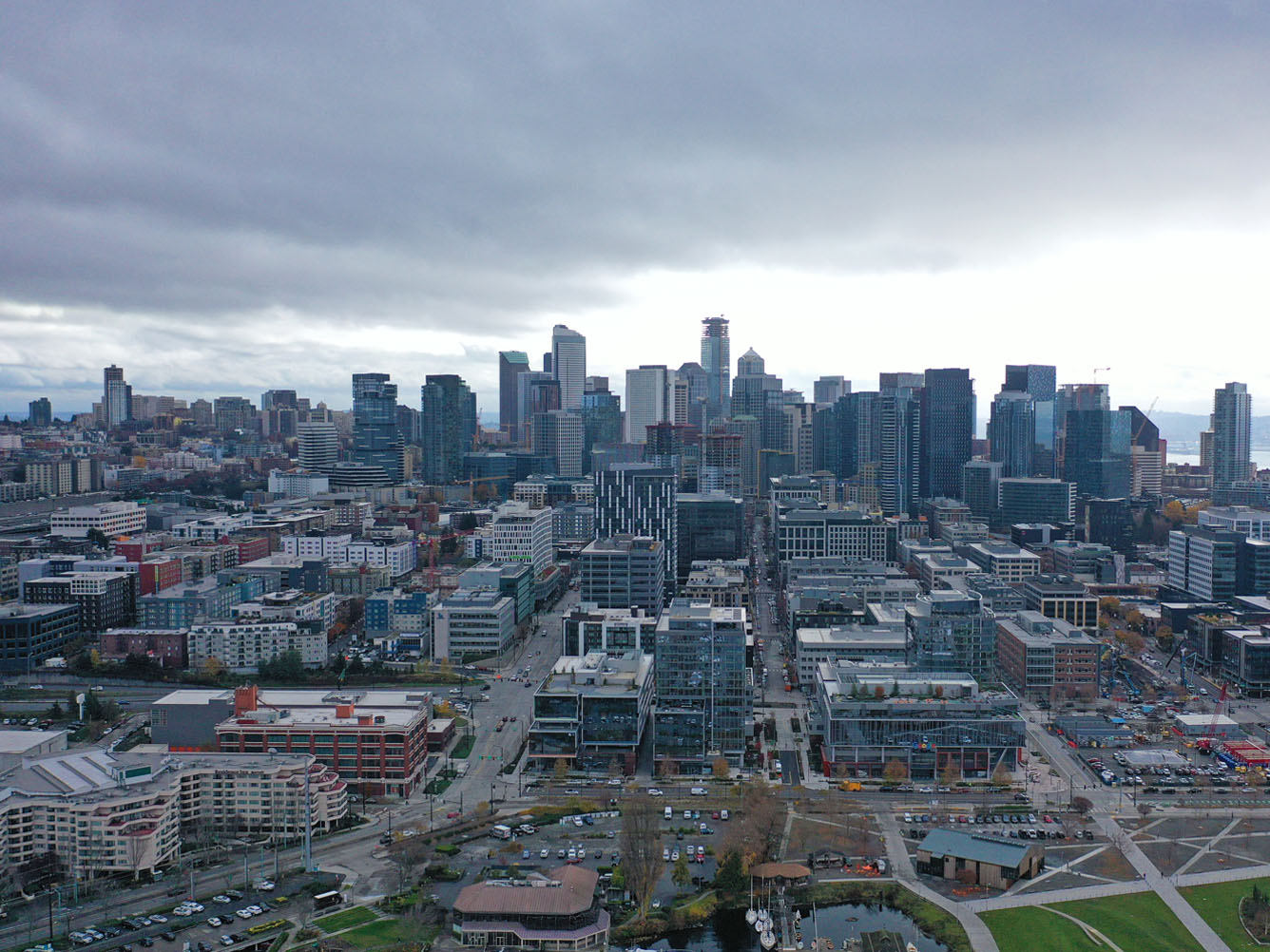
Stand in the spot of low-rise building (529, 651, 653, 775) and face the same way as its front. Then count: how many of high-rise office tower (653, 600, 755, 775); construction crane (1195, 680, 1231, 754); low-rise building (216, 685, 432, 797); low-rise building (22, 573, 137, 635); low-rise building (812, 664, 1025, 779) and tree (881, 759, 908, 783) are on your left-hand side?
4

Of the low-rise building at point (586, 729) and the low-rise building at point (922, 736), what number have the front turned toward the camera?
2

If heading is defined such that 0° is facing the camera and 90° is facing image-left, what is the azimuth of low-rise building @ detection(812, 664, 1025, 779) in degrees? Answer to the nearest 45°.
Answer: approximately 0°

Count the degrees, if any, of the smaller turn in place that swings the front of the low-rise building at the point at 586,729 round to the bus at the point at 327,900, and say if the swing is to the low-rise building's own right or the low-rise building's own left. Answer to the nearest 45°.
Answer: approximately 45° to the low-rise building's own right

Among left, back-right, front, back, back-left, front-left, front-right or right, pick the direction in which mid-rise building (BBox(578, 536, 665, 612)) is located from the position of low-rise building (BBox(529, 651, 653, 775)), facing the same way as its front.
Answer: back

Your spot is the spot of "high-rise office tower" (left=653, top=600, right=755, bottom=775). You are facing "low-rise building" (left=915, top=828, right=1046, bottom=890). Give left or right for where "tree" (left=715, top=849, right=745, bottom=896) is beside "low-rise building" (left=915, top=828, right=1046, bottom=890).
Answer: right

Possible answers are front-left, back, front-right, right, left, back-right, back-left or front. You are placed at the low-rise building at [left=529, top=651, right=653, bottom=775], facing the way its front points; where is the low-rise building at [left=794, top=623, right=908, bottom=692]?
back-left

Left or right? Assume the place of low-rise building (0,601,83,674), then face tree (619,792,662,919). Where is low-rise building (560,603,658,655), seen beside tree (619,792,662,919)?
left

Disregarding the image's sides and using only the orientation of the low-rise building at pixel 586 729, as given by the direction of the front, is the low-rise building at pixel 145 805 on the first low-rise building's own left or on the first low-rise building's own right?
on the first low-rise building's own right

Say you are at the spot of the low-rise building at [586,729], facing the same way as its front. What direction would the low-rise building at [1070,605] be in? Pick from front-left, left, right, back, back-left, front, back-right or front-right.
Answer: back-left

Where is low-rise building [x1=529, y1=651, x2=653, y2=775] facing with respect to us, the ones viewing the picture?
facing the viewer

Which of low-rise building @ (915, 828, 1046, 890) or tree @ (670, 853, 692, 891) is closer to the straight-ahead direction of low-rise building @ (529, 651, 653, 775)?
the tree

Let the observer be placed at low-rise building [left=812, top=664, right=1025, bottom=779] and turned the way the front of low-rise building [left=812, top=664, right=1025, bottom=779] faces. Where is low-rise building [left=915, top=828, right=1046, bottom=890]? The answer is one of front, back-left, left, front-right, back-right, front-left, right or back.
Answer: front

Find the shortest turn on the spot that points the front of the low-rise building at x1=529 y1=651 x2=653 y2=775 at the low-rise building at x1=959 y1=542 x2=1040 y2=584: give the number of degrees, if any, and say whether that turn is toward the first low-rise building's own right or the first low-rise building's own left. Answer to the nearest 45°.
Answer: approximately 135° to the first low-rise building's own left
